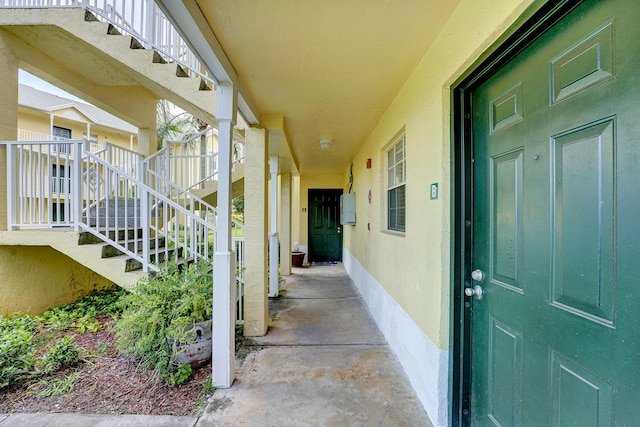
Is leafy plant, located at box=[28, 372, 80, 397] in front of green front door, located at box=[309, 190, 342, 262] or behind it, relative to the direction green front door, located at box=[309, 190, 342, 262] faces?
in front

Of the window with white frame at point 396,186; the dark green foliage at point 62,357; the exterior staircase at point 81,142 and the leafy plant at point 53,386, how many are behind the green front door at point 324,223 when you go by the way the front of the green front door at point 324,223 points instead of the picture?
0

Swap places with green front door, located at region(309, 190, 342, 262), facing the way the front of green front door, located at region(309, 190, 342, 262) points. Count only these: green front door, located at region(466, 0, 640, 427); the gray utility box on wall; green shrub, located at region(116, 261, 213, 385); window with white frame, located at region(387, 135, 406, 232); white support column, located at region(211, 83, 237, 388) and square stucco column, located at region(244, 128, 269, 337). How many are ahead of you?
6

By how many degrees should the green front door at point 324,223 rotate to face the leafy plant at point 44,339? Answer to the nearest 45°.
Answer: approximately 45° to its right

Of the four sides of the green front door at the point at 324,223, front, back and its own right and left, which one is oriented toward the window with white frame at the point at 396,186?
front

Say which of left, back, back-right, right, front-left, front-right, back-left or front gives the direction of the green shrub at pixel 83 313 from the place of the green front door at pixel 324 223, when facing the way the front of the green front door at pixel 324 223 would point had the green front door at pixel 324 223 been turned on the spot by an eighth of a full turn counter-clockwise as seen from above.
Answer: right

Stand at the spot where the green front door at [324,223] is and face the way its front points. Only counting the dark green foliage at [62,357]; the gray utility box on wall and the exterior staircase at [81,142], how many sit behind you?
0

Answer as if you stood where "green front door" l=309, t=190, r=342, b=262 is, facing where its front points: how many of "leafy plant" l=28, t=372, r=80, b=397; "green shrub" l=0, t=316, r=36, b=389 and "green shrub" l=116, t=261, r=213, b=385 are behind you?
0

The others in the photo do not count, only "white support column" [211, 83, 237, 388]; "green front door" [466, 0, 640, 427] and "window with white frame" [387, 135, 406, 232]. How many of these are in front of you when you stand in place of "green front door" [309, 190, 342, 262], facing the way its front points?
3

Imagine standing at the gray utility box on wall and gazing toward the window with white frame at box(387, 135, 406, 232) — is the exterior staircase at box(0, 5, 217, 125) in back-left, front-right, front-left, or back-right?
front-right

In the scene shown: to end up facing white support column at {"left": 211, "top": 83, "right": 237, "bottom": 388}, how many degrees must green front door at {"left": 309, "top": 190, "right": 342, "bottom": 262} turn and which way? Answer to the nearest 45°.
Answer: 0° — it already faces it

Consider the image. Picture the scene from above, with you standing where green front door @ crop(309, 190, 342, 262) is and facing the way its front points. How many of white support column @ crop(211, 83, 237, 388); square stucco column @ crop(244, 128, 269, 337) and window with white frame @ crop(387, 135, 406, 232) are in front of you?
3

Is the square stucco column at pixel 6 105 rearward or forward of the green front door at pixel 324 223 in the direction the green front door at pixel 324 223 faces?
forward

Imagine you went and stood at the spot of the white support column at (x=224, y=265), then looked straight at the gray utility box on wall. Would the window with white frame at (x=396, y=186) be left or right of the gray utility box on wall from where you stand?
right

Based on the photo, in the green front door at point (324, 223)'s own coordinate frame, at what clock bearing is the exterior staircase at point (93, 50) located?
The exterior staircase is roughly at 1 o'clock from the green front door.

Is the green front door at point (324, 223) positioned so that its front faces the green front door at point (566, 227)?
yes

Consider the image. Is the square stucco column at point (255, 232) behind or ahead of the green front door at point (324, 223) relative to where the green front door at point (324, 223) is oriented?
ahead

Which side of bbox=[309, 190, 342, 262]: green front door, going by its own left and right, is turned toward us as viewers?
front
